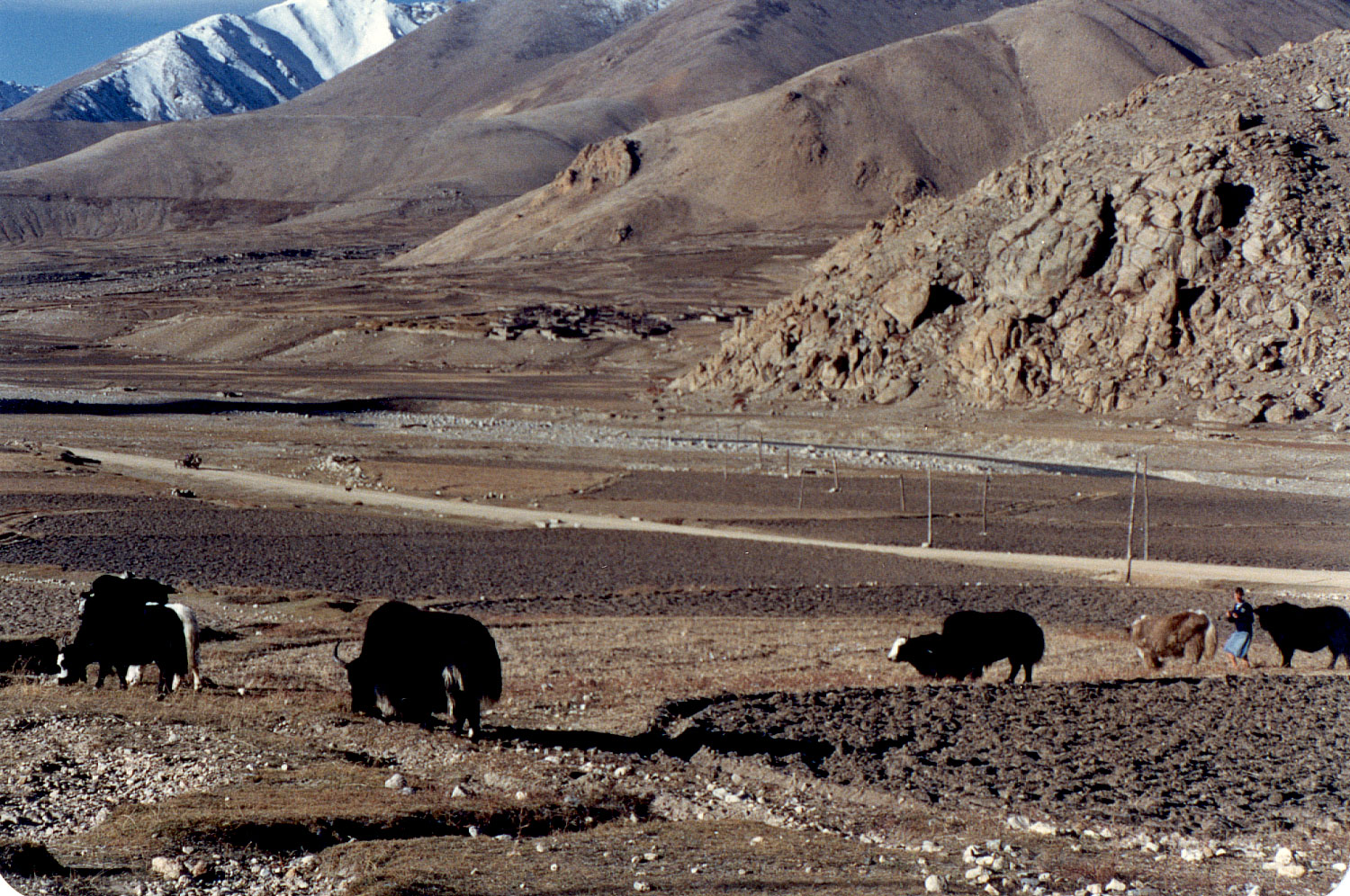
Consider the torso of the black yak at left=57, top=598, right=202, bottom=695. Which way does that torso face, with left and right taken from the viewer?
facing to the left of the viewer

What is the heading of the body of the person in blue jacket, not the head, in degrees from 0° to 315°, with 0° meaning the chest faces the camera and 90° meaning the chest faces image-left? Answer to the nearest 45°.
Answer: approximately 45°

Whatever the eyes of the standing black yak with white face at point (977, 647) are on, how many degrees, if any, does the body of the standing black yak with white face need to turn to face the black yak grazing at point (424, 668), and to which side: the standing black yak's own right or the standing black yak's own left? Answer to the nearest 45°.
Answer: approximately 45° to the standing black yak's own left

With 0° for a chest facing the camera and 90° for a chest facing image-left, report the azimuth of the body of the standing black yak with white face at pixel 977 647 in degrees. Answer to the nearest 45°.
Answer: approximately 90°

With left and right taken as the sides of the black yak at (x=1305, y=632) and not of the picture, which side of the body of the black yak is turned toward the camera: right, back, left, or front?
left

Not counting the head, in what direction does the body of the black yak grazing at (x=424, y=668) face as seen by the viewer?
to the viewer's left

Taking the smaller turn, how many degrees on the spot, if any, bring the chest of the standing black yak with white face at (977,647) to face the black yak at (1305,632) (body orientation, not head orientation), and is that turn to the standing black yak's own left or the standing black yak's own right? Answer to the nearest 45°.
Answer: approximately 135° to the standing black yak's own right
